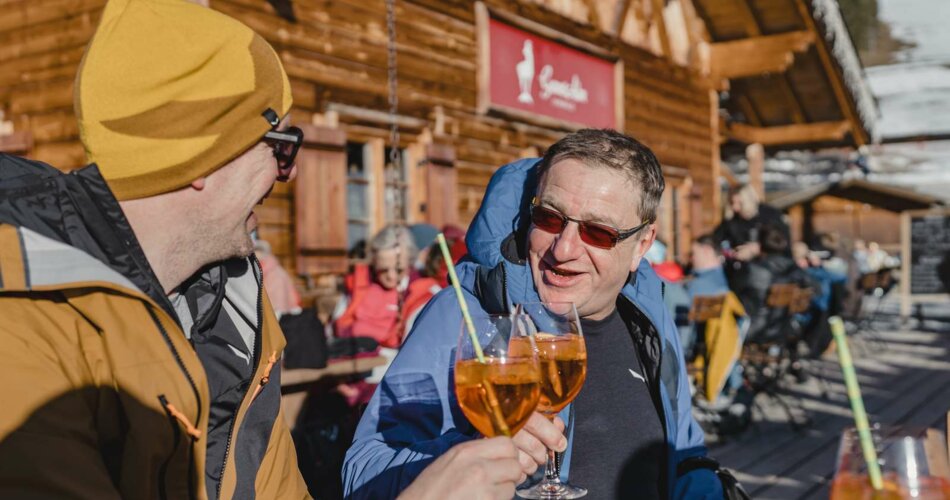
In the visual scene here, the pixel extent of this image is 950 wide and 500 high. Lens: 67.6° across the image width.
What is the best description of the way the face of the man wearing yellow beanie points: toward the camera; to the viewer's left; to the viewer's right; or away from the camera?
to the viewer's right

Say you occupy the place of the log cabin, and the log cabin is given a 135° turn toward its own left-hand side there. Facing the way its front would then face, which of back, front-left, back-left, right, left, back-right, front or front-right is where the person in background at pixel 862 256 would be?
front-right

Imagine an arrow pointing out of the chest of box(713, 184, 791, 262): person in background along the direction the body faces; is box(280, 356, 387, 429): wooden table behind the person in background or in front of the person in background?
in front

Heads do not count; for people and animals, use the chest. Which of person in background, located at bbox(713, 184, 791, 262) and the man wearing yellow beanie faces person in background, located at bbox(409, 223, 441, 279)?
person in background, located at bbox(713, 184, 791, 262)

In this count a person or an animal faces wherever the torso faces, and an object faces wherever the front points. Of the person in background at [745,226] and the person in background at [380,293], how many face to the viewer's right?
0

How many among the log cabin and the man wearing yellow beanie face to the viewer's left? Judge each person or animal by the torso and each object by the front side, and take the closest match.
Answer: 0

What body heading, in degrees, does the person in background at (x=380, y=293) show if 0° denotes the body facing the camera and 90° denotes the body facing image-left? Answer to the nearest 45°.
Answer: approximately 0°
